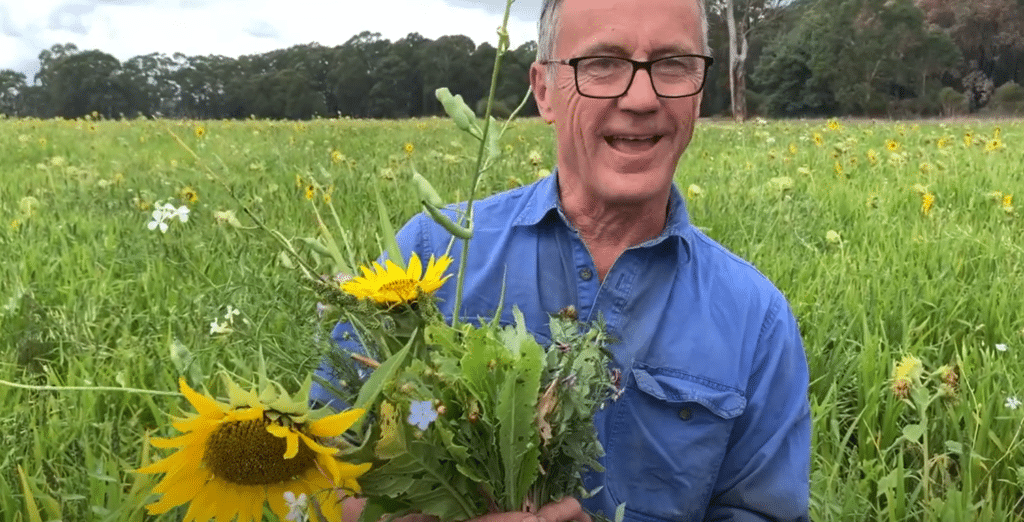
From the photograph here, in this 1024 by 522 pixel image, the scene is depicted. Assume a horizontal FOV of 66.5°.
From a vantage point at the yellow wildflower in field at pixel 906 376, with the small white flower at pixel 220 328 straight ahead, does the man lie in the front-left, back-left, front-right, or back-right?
front-left

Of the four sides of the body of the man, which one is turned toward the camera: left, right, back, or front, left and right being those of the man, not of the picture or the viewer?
front

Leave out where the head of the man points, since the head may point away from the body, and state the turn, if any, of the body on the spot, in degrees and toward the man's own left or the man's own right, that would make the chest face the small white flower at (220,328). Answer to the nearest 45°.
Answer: approximately 90° to the man's own right

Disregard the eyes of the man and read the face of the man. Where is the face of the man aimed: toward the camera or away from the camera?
toward the camera

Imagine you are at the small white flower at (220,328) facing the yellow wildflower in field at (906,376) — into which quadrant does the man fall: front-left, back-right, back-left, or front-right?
front-right

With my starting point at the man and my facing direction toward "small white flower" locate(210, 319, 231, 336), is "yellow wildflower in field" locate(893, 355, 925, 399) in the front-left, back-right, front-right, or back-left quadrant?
front-right

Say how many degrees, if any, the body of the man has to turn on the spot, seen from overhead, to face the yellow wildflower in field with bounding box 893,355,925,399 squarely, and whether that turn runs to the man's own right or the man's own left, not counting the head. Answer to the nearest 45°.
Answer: approximately 135° to the man's own left
